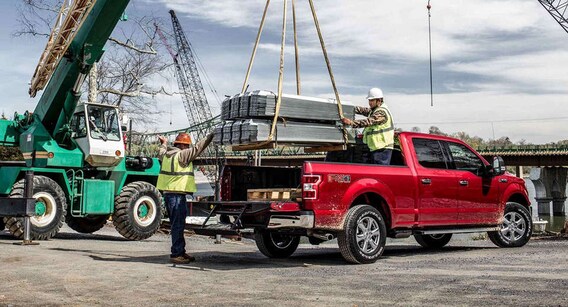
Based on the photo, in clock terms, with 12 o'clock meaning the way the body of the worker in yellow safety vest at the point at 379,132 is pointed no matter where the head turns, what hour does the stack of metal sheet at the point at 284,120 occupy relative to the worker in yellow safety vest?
The stack of metal sheet is roughly at 11 o'clock from the worker in yellow safety vest.

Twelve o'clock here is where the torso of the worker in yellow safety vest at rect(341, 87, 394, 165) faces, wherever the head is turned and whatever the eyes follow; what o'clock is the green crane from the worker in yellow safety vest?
The green crane is roughly at 1 o'clock from the worker in yellow safety vest.

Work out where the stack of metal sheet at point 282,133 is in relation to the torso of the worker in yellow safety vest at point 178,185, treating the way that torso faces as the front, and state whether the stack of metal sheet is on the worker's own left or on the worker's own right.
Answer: on the worker's own right

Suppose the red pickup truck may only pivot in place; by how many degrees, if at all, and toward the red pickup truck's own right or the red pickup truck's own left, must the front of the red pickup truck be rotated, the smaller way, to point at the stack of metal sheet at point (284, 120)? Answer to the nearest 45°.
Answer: approximately 180°

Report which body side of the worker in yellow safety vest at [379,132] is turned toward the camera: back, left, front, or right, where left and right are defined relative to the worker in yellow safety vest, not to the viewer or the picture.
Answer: left

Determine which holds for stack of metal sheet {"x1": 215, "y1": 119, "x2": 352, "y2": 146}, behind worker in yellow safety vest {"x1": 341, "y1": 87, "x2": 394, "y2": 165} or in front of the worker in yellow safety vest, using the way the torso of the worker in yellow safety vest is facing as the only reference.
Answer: in front

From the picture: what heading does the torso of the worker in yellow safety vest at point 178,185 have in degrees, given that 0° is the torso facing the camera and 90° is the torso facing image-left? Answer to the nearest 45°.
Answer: approximately 225°

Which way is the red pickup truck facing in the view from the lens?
facing away from the viewer and to the right of the viewer

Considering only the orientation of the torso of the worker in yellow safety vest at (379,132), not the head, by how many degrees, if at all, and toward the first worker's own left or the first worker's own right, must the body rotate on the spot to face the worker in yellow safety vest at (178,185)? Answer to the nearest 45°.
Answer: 0° — they already face them

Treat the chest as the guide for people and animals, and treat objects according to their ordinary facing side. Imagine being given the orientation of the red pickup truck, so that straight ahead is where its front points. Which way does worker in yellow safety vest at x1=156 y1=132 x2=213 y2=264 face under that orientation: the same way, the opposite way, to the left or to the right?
the same way

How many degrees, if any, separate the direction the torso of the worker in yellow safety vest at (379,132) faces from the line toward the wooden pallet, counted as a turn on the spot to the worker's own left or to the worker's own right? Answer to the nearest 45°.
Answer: approximately 45° to the worker's own left

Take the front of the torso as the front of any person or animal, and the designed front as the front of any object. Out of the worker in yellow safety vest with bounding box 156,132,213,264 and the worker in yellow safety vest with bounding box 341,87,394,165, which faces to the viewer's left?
the worker in yellow safety vest with bounding box 341,87,394,165
